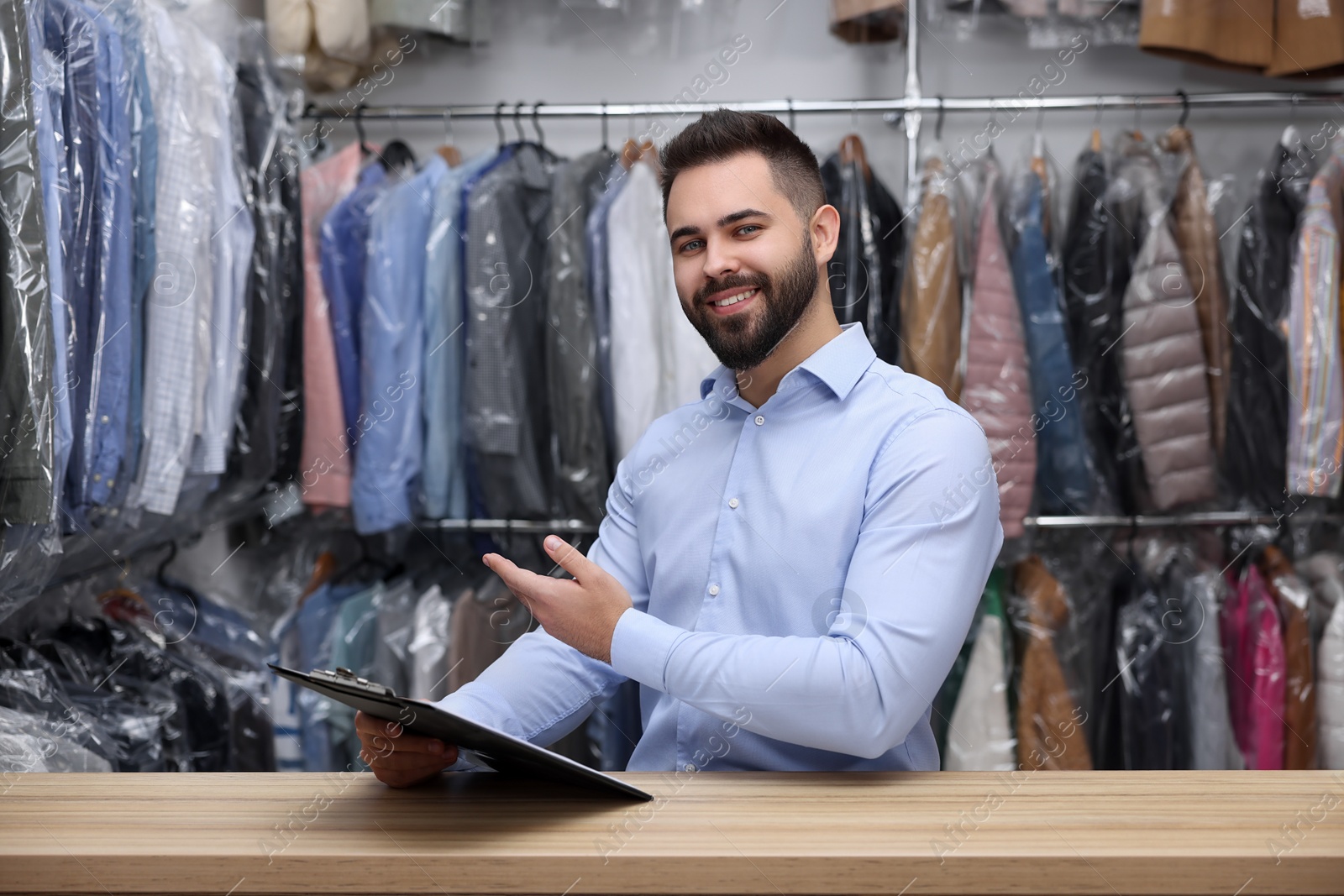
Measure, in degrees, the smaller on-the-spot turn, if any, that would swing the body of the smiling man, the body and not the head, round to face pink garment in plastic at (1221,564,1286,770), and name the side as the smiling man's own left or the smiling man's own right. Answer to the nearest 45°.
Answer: approximately 180°

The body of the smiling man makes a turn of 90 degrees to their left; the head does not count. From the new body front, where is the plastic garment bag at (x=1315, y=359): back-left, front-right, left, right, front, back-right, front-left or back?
left

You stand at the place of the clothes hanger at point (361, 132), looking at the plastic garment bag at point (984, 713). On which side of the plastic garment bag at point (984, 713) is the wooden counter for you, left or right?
right

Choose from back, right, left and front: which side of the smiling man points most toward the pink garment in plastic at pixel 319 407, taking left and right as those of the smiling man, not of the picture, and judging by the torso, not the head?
right
